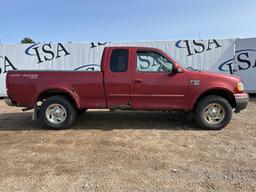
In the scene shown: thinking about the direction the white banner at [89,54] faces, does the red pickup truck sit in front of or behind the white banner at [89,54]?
in front

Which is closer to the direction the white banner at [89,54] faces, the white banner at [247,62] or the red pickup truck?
the red pickup truck

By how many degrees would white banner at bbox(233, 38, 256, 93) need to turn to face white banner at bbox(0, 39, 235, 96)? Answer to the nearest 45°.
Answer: approximately 90° to its right

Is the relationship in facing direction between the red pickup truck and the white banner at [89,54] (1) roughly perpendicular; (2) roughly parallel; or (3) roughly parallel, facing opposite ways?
roughly perpendicular

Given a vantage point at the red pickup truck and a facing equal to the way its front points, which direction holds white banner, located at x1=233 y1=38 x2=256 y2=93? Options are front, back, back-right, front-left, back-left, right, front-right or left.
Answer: front-left

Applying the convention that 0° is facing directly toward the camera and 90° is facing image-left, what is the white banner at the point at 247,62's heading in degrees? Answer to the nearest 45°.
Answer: approximately 0°

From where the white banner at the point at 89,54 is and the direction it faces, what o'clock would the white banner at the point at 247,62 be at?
the white banner at the point at 247,62 is roughly at 9 o'clock from the white banner at the point at 89,54.

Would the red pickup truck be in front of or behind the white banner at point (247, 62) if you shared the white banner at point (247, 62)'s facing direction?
in front

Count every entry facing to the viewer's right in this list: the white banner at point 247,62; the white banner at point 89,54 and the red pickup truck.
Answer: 1

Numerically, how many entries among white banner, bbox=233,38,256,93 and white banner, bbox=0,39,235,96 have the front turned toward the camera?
2

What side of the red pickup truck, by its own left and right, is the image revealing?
right

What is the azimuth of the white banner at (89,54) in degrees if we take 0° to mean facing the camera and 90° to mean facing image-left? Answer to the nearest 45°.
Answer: approximately 0°

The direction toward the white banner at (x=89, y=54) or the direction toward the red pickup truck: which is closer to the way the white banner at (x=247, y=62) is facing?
the red pickup truck

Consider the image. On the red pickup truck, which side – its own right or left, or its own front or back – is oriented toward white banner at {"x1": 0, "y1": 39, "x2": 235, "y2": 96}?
left
